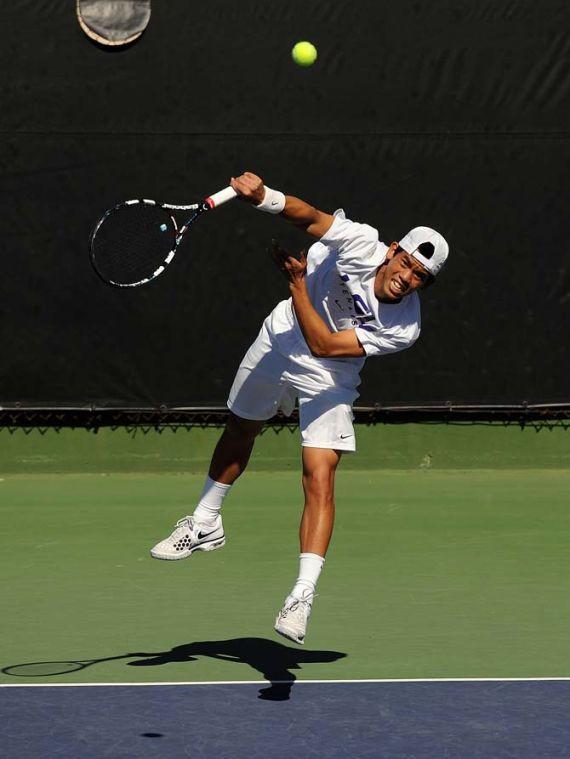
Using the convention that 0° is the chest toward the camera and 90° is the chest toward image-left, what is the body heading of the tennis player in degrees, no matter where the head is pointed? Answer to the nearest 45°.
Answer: approximately 0°
